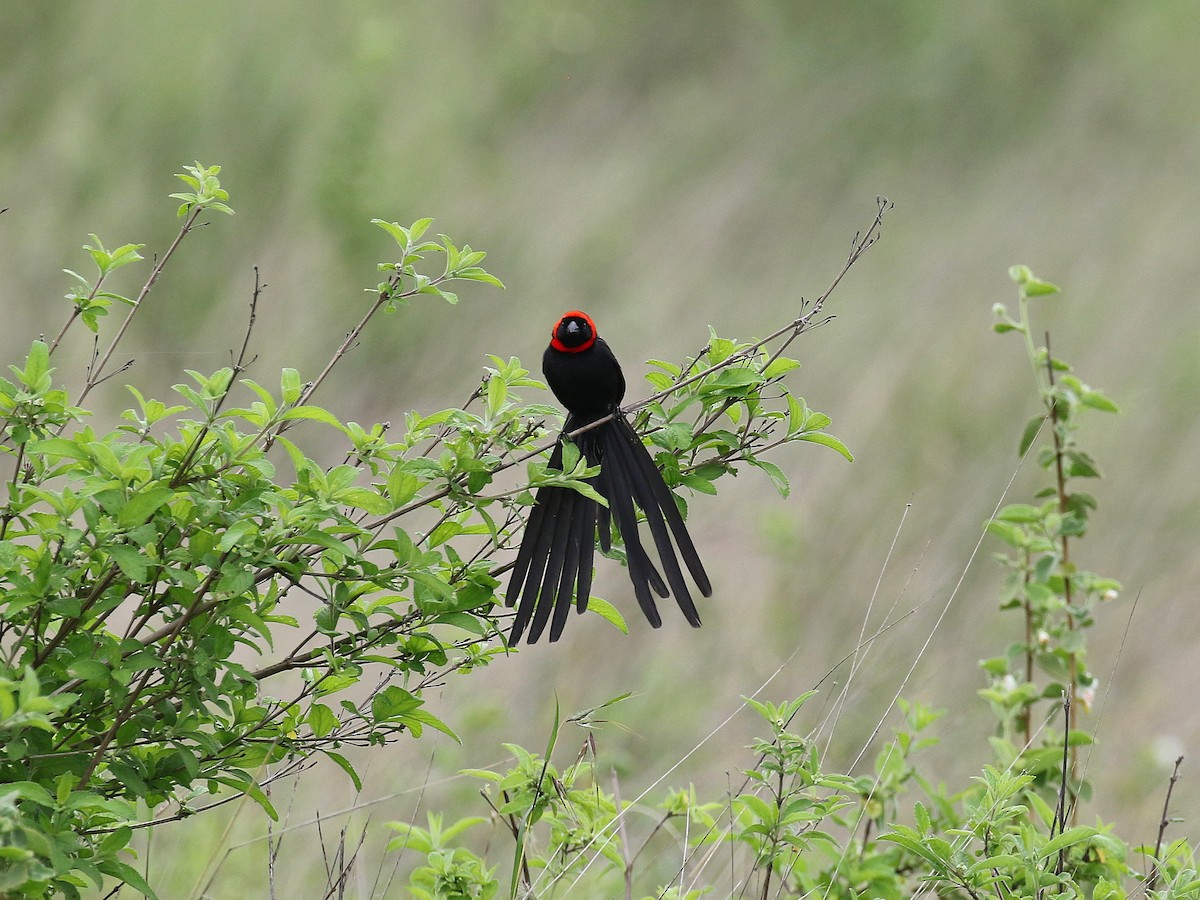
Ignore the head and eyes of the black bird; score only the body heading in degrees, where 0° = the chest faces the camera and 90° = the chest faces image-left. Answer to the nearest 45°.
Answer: approximately 0°
